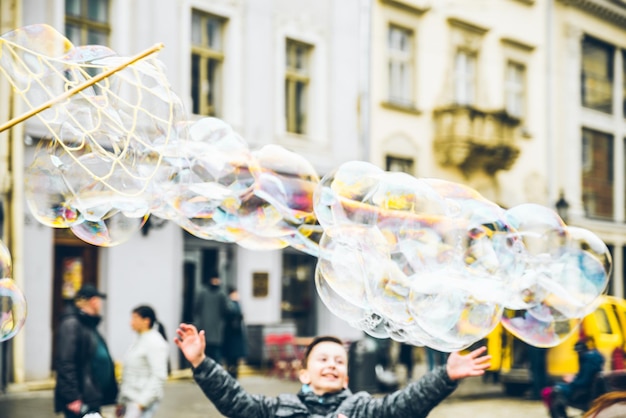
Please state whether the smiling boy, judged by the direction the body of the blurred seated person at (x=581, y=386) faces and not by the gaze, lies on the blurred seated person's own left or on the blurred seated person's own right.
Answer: on the blurred seated person's own left

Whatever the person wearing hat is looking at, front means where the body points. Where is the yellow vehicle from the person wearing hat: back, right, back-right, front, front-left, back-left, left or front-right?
front-left

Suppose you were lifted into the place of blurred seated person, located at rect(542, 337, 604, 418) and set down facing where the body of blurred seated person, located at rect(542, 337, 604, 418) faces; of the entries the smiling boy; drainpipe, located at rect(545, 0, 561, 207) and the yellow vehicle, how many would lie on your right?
2

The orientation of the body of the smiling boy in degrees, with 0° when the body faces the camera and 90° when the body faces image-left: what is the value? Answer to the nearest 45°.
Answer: approximately 0°

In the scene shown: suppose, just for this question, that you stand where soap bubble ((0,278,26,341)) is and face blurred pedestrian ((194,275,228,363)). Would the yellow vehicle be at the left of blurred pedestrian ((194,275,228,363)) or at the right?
right

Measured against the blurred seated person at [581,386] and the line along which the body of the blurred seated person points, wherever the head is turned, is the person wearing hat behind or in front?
in front

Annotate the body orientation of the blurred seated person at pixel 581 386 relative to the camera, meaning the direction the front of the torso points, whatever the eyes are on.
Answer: to the viewer's left

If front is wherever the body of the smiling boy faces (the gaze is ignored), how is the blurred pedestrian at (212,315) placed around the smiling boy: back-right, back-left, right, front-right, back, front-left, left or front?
back

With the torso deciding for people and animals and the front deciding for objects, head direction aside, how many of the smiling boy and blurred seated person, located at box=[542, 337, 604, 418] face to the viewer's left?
1

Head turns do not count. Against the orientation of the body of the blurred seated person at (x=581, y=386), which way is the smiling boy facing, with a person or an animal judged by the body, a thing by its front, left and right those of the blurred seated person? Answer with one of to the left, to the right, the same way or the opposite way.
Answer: to the left

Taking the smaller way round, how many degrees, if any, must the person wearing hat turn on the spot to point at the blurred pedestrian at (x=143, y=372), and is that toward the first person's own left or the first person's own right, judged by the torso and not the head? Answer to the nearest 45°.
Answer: approximately 45° to the first person's own left

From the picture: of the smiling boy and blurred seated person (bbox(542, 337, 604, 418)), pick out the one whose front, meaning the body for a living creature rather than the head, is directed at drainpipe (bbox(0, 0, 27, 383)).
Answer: the blurred seated person

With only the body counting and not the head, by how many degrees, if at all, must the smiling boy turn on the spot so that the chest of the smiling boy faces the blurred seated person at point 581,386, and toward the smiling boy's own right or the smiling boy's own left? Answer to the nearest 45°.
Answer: approximately 135° to the smiling boy's own left

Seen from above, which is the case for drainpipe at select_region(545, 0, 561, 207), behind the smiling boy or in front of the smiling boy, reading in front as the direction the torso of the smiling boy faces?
behind
